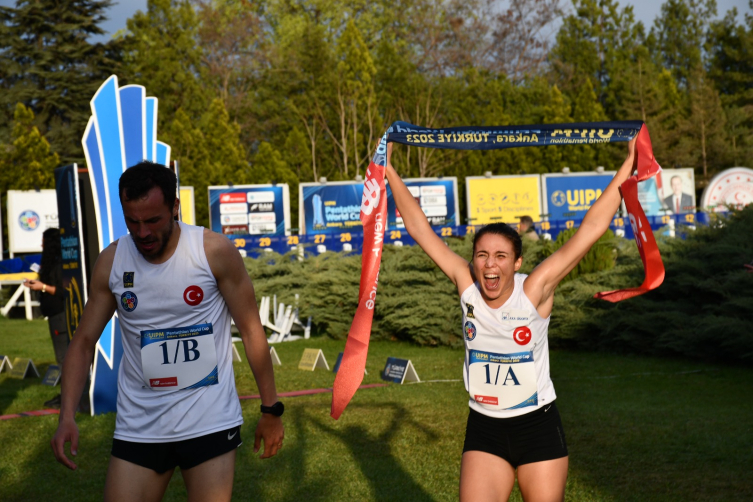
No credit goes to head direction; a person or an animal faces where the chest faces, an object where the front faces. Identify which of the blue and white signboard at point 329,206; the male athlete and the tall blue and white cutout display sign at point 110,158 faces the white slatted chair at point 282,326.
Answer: the blue and white signboard

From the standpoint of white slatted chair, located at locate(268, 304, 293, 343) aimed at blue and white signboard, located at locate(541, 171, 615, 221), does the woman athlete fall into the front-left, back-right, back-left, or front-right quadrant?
back-right

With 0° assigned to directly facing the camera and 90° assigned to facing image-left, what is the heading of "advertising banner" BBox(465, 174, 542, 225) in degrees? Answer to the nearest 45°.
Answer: approximately 0°

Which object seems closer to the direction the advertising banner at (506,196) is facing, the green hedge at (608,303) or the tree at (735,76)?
the green hedge

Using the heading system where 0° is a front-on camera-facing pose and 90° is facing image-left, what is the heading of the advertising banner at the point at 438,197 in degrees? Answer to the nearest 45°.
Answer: approximately 0°

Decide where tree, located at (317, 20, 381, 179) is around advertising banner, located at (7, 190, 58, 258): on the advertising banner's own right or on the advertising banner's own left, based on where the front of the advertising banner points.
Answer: on the advertising banner's own left

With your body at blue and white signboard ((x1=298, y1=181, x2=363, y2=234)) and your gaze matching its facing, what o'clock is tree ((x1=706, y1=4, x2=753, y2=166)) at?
The tree is roughly at 8 o'clock from the blue and white signboard.

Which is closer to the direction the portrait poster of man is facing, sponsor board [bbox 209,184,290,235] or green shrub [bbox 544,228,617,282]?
the green shrub
